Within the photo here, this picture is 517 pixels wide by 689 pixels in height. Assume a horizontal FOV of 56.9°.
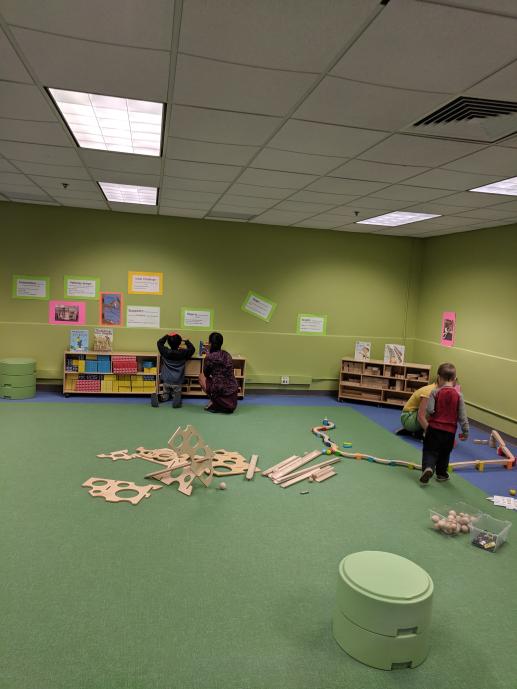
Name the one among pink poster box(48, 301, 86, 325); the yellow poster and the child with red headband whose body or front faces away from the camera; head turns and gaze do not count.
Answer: the child with red headband

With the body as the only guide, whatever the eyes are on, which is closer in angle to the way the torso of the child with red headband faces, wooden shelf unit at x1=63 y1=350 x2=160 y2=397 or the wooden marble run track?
the wooden shelf unit

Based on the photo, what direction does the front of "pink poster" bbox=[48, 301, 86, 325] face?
toward the camera

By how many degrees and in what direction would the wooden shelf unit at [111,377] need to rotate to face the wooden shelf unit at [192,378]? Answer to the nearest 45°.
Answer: approximately 90° to its left

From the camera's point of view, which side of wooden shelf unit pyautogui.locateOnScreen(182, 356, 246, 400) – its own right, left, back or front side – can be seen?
front

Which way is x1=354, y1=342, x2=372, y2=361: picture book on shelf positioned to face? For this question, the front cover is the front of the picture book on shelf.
toward the camera

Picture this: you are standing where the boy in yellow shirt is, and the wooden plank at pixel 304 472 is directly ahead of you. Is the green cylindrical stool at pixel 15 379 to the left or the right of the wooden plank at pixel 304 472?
right

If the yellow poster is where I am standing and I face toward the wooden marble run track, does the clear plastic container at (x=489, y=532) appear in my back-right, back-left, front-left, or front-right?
front-right

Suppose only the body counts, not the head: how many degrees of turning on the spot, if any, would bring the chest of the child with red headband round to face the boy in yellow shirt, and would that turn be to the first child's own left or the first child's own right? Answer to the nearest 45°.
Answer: approximately 135° to the first child's own right

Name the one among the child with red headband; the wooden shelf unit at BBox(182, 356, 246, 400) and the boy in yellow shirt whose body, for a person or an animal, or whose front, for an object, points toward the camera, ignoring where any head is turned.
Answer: the wooden shelf unit

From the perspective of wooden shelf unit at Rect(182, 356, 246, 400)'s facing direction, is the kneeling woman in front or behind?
in front

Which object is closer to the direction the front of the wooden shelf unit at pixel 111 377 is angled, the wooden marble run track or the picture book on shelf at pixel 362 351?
the wooden marble run track

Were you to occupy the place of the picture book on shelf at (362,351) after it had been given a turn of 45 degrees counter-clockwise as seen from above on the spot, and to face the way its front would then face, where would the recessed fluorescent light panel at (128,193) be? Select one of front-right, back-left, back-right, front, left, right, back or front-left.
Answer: right

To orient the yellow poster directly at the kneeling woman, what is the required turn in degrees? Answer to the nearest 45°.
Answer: approximately 45° to its left

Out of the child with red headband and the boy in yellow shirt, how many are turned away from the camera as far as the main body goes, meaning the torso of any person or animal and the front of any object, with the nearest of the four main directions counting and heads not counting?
1
